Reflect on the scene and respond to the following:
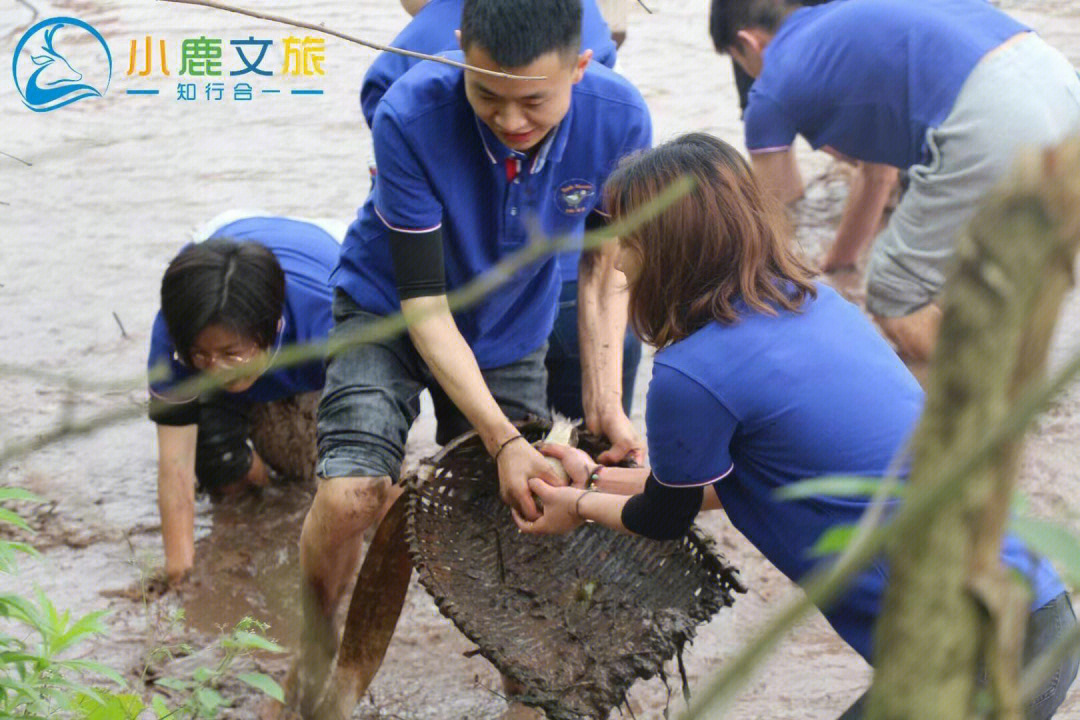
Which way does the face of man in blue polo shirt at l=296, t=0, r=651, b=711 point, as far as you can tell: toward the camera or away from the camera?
toward the camera

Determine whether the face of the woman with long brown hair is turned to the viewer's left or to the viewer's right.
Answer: to the viewer's left

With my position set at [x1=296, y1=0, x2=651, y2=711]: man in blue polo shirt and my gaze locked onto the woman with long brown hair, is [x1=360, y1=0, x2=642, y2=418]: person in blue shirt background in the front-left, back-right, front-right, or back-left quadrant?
back-left

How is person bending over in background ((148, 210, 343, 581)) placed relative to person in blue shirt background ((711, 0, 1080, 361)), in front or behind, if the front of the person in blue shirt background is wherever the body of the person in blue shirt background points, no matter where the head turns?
in front

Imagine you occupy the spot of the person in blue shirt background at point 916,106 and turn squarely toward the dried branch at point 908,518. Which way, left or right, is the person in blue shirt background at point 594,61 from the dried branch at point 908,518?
right

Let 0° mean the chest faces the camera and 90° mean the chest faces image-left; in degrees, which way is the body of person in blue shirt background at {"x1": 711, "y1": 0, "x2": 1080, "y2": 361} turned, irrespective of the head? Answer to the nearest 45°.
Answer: approximately 90°

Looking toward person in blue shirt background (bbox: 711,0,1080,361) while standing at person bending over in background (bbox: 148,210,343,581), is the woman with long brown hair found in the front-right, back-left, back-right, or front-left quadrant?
front-right

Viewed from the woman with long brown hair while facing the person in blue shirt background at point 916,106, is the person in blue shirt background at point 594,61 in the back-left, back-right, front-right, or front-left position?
front-left

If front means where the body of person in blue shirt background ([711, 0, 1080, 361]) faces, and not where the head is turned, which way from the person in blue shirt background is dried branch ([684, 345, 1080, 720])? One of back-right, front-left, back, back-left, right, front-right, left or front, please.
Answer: left

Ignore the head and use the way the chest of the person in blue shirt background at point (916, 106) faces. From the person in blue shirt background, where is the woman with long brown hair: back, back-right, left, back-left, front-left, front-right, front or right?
left

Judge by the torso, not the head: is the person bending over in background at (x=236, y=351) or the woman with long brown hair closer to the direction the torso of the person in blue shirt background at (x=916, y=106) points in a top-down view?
the person bending over in background

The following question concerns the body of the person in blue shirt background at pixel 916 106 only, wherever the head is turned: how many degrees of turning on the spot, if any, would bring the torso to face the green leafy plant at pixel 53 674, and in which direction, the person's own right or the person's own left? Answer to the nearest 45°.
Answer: approximately 90° to the person's own left

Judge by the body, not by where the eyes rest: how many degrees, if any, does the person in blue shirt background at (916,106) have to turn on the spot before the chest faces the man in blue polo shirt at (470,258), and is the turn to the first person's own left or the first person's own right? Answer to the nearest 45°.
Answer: approximately 45° to the first person's own left
